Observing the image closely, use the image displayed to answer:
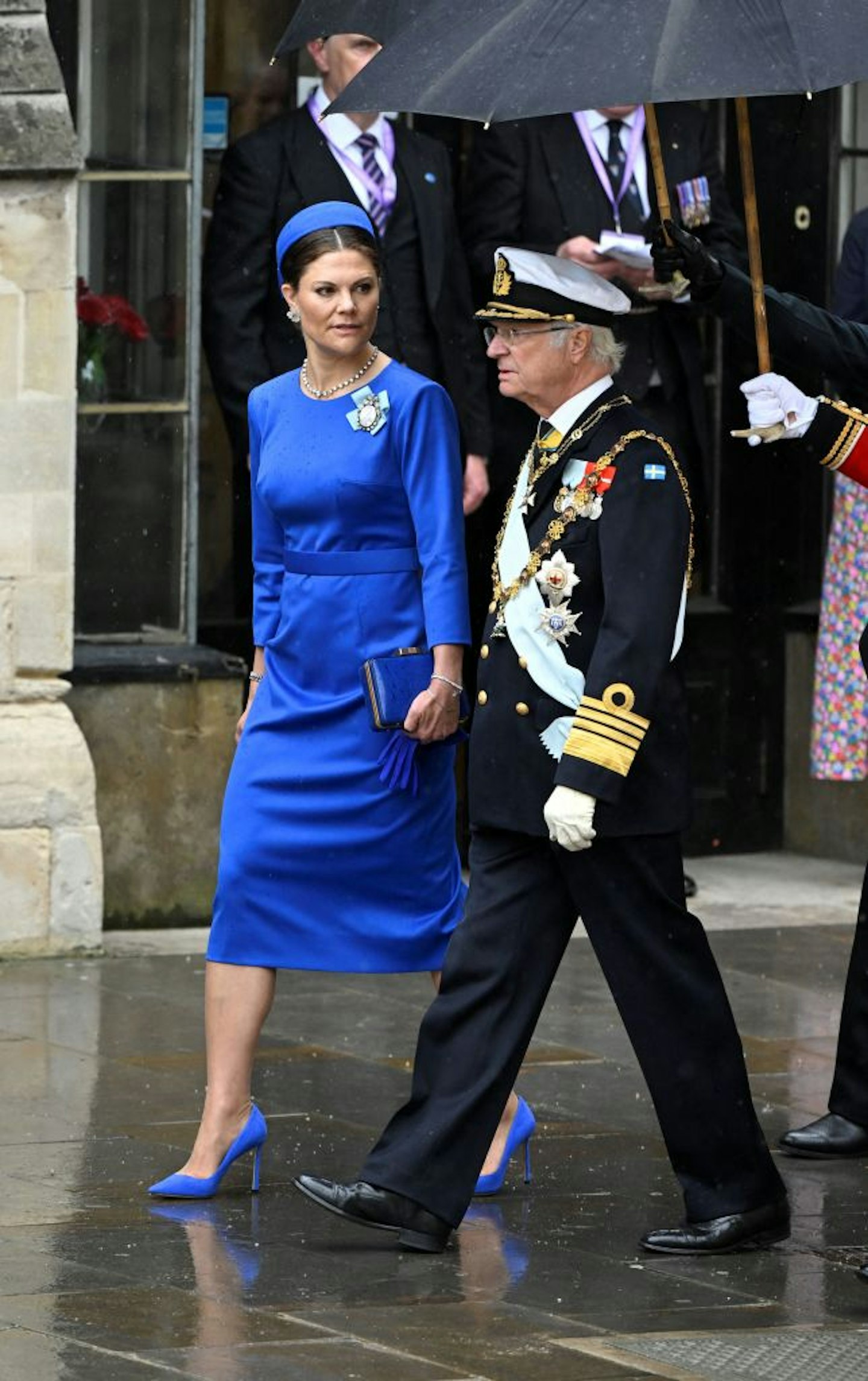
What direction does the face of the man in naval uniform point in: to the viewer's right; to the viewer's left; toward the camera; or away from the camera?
to the viewer's left

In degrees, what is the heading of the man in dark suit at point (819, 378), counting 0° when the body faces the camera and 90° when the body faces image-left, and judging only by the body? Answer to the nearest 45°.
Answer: approximately 90°

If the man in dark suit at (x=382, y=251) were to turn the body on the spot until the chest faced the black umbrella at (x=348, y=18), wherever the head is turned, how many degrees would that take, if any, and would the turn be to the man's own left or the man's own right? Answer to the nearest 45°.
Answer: approximately 45° to the man's own right

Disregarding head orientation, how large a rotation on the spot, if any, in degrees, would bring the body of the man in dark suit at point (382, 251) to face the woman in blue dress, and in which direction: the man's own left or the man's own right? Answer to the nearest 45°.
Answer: approximately 45° to the man's own right

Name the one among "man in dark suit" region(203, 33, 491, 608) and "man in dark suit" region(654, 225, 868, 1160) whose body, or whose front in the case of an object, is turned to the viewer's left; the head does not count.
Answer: "man in dark suit" region(654, 225, 868, 1160)

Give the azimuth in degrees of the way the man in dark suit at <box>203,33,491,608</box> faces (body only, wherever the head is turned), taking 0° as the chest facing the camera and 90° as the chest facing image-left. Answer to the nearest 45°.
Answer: approximately 315°

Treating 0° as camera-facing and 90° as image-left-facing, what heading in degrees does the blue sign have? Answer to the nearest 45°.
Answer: approximately 0°

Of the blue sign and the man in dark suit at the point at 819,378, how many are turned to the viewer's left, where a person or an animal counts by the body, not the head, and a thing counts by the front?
1
